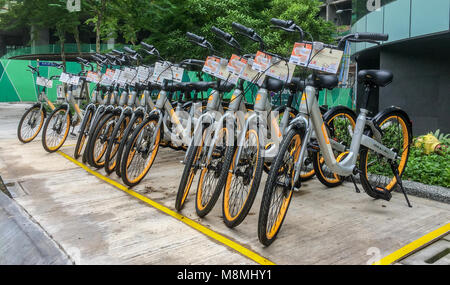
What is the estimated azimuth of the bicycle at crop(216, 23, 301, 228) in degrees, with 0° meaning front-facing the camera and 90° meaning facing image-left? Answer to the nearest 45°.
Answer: approximately 45°

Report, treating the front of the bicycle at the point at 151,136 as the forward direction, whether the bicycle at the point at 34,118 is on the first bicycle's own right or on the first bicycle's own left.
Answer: on the first bicycle's own right

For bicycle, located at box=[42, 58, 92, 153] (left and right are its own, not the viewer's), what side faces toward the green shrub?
left

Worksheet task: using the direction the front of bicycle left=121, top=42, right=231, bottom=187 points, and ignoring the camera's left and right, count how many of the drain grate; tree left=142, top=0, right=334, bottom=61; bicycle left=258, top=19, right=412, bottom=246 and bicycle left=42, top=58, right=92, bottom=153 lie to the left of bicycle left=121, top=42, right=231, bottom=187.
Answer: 2

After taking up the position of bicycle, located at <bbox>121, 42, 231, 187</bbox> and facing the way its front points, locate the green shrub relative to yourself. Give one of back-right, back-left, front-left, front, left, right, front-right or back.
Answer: back-left

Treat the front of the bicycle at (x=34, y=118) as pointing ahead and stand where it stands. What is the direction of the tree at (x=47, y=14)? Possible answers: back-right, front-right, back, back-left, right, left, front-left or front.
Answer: back-right

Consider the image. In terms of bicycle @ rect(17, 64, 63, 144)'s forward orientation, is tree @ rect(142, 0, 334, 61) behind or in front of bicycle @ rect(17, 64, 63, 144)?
behind

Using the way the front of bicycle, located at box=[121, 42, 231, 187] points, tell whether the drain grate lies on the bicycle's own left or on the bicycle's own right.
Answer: on the bicycle's own left

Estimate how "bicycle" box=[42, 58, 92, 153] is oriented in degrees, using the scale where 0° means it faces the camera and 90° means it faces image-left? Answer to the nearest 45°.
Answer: approximately 45°

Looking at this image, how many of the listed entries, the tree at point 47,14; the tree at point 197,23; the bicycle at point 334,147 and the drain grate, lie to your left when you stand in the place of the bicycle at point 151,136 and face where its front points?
2
